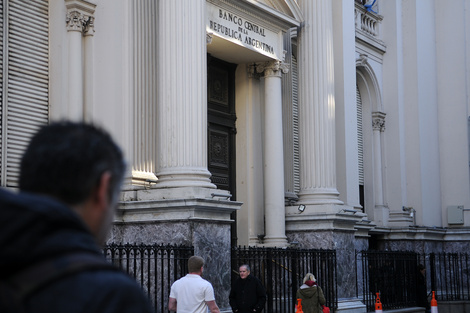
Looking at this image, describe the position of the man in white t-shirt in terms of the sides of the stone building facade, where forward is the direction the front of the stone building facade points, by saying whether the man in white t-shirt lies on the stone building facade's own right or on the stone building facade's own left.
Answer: on the stone building facade's own right

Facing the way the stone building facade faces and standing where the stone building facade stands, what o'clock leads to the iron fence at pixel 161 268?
The iron fence is roughly at 2 o'clock from the stone building facade.

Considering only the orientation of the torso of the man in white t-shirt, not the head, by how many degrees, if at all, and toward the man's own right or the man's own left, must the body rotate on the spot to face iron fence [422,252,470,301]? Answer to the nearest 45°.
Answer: approximately 45° to the man's own right

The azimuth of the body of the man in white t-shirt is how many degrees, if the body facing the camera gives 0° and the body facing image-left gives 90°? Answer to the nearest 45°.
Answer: approximately 180°

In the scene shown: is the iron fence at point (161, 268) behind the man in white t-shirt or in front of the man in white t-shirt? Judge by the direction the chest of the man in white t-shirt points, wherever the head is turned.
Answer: in front

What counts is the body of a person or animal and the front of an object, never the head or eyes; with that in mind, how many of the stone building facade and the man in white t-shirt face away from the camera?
1

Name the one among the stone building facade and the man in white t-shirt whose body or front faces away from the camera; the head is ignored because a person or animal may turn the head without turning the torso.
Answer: the man in white t-shirt
